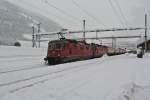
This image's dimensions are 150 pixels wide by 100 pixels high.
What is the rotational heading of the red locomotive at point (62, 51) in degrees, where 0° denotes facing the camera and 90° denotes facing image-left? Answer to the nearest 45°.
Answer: approximately 45°
